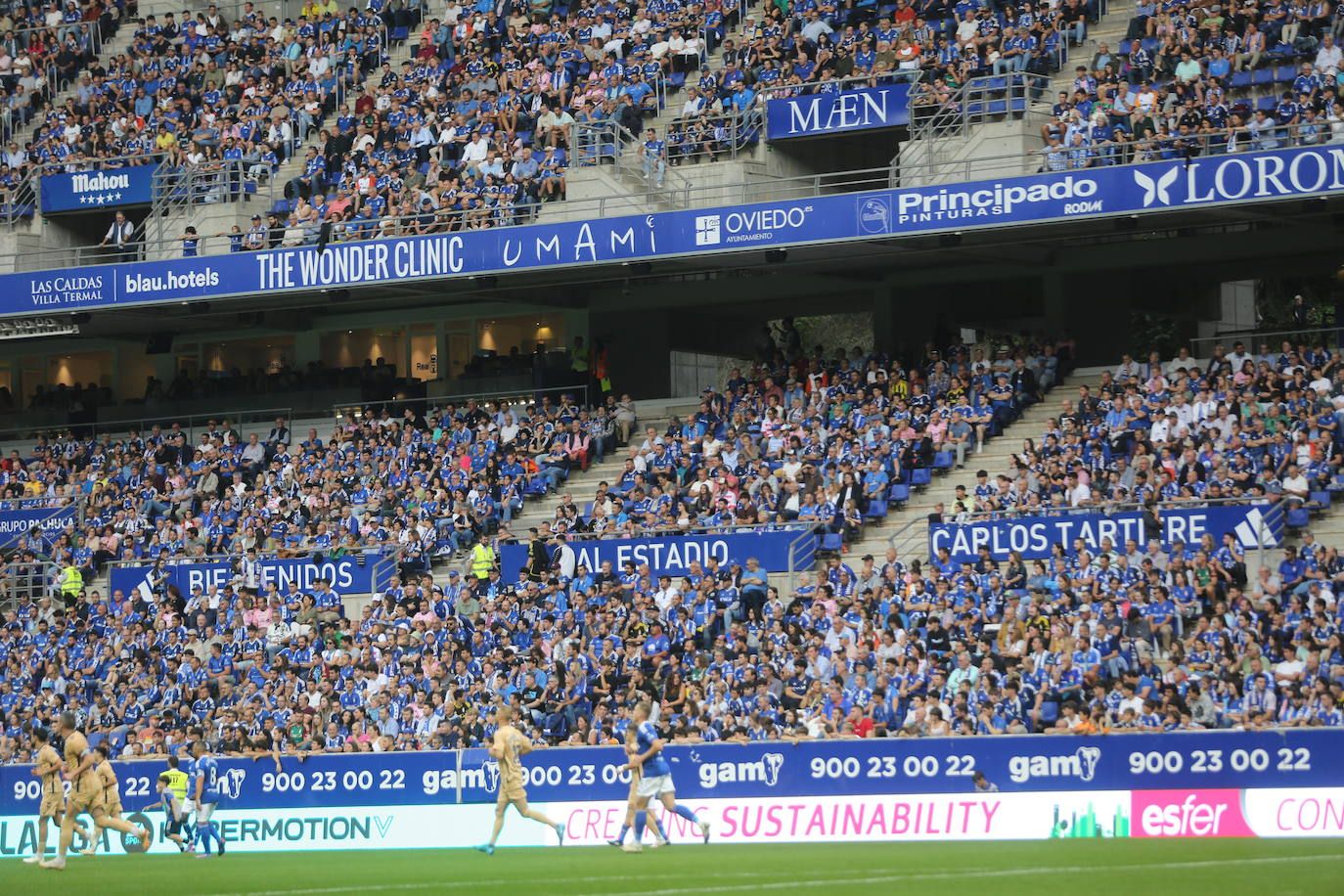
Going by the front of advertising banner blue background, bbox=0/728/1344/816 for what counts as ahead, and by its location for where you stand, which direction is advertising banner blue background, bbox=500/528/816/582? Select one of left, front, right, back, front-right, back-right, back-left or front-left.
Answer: back

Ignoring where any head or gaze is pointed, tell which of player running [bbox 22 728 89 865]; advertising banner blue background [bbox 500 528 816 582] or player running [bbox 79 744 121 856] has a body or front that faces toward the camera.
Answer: the advertising banner blue background

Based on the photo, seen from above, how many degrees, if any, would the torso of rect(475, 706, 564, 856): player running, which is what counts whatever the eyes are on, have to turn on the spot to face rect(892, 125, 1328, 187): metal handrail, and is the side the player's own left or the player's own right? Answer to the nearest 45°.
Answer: approximately 90° to the player's own right

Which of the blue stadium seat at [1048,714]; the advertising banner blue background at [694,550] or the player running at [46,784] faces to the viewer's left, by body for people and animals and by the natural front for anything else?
the player running

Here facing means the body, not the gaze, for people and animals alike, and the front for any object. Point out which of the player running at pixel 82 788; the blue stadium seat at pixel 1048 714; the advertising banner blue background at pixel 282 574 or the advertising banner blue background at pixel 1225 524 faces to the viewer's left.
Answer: the player running

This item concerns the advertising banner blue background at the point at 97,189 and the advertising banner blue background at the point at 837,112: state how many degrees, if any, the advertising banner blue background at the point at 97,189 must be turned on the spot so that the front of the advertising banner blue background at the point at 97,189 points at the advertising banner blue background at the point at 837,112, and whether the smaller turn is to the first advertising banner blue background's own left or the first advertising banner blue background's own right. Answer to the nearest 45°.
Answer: approximately 45° to the first advertising banner blue background's own left

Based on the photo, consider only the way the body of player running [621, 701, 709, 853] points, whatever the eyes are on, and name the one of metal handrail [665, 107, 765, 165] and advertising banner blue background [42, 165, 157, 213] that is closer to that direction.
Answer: the advertising banner blue background

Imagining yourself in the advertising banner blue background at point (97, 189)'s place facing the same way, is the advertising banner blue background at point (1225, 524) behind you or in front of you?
in front

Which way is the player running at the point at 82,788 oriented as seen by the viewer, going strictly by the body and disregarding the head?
to the viewer's left

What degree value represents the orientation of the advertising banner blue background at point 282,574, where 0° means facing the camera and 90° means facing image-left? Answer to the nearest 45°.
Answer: approximately 0°

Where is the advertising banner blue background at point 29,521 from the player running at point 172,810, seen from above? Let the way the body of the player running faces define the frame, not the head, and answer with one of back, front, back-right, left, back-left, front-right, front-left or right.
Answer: right

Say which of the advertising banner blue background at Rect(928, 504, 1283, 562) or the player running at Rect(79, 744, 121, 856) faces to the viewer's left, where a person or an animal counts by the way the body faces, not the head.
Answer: the player running

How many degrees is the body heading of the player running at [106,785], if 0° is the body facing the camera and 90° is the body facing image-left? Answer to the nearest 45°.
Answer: approximately 90°

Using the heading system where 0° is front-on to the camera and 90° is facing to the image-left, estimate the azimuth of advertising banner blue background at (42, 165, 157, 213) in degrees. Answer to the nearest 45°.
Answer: approximately 0°

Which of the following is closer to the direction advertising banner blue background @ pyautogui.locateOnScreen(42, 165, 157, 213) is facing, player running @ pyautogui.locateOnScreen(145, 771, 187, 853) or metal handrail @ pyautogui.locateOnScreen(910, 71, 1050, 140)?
the player running

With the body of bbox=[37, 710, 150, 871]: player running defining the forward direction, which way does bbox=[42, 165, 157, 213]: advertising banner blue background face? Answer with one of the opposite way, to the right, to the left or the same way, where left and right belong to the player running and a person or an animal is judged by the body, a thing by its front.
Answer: to the left
